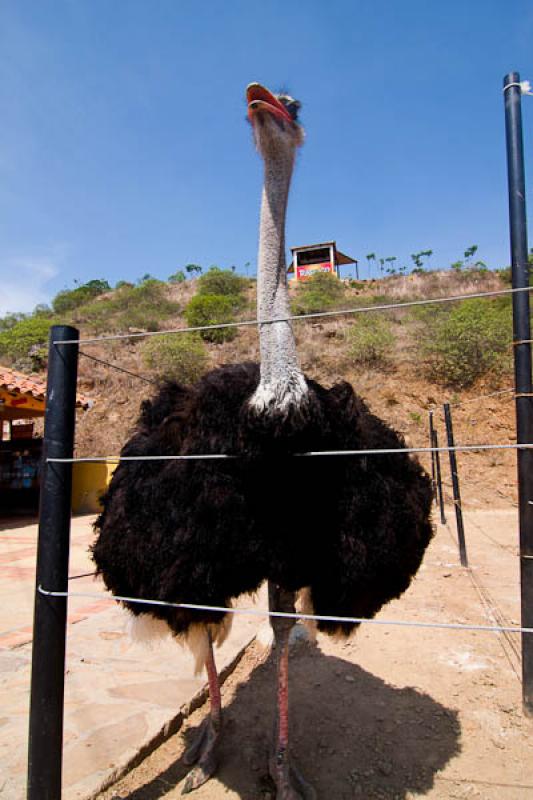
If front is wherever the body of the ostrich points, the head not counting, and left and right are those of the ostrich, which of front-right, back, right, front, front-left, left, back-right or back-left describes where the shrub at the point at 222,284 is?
back

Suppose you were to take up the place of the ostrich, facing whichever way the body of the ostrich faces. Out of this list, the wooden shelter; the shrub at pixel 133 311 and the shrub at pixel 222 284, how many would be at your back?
3

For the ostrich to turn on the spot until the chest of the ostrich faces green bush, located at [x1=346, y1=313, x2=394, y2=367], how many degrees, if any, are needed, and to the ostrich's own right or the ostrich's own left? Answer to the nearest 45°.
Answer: approximately 180°

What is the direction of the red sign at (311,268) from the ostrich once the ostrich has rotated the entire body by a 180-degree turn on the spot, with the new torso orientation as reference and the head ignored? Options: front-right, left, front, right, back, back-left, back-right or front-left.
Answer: front

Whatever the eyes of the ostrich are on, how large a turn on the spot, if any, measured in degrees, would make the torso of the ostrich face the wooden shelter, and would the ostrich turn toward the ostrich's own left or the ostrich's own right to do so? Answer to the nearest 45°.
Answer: approximately 180°

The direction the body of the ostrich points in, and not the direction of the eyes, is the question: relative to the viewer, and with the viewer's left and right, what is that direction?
facing the viewer

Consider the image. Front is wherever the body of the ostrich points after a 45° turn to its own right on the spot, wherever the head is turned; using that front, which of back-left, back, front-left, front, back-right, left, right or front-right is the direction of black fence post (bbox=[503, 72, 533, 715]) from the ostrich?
back

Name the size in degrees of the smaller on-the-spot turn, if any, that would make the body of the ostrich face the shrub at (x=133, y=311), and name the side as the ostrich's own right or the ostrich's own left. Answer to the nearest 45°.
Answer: approximately 180°

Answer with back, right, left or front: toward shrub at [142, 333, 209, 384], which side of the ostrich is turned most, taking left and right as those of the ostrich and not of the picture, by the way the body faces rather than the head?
back

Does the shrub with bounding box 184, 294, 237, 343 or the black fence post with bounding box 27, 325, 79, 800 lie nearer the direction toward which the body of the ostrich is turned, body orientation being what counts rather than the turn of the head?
the black fence post

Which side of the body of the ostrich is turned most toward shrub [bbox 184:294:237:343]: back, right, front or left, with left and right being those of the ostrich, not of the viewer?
back

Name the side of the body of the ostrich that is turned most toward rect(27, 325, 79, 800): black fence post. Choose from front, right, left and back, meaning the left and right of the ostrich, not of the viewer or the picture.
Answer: right
